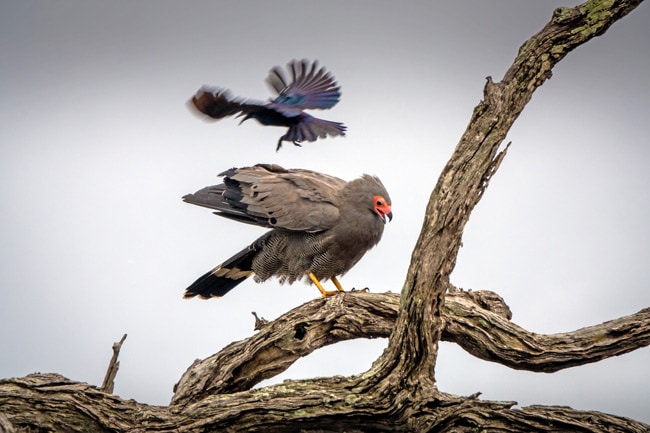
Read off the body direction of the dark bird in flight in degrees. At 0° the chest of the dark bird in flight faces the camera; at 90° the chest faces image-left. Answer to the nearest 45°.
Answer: approximately 90°

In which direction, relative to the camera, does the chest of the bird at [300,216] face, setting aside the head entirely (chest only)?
to the viewer's right

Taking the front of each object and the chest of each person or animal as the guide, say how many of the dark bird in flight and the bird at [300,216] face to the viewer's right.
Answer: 1

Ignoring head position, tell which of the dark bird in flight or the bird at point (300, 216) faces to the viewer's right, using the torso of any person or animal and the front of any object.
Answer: the bird

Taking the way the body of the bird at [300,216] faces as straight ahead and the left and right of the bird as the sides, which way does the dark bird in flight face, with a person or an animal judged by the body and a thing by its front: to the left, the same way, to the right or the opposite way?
the opposite way
